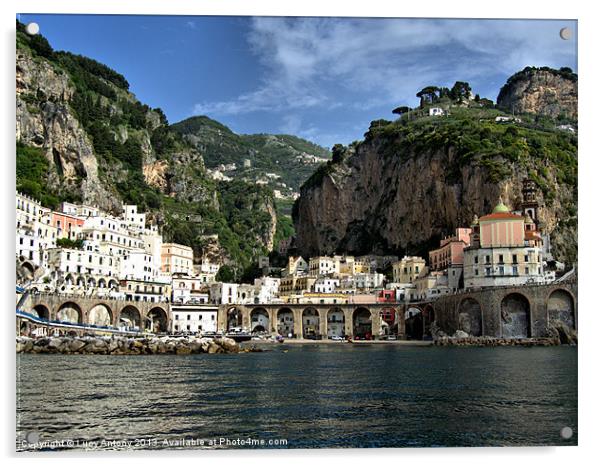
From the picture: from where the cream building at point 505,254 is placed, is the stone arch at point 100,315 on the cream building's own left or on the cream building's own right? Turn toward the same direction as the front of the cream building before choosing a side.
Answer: on the cream building's own right

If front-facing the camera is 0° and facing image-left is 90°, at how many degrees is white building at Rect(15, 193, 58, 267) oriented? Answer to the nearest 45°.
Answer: approximately 315°

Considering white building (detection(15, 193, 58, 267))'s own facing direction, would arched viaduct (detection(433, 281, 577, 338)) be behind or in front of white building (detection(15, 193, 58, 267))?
in front

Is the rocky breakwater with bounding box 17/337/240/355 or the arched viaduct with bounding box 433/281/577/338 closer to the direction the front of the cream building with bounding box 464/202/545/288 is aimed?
the arched viaduct

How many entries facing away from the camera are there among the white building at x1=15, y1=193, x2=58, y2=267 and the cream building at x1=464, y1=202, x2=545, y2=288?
0

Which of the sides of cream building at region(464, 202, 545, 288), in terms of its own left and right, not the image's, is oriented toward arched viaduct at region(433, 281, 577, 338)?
front

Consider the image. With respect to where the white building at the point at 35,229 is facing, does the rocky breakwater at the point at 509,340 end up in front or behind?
in front

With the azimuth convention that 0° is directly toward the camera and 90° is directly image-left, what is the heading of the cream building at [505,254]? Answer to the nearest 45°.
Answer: approximately 0°

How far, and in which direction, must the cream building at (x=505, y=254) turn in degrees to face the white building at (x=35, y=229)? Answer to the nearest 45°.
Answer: approximately 45° to its right

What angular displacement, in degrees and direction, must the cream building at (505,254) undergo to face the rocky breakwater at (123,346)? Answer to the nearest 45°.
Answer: approximately 45° to its right

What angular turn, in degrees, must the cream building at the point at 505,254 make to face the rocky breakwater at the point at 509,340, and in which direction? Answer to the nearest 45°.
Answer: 0° — it already faces it
